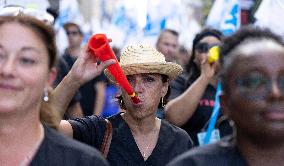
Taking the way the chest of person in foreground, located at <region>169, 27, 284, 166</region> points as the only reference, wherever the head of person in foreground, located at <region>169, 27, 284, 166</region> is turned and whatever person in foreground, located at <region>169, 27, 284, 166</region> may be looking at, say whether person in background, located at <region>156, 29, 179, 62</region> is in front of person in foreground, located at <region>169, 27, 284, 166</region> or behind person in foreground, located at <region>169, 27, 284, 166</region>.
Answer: behind

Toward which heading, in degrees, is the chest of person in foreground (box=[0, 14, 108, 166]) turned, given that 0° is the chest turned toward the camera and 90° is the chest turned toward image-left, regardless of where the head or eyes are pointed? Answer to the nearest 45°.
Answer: approximately 45°

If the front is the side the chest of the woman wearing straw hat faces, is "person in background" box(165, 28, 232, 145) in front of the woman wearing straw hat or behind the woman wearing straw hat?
behind

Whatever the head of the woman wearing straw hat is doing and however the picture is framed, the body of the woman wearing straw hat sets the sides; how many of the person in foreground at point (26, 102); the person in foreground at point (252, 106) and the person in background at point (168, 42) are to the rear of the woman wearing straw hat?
1
